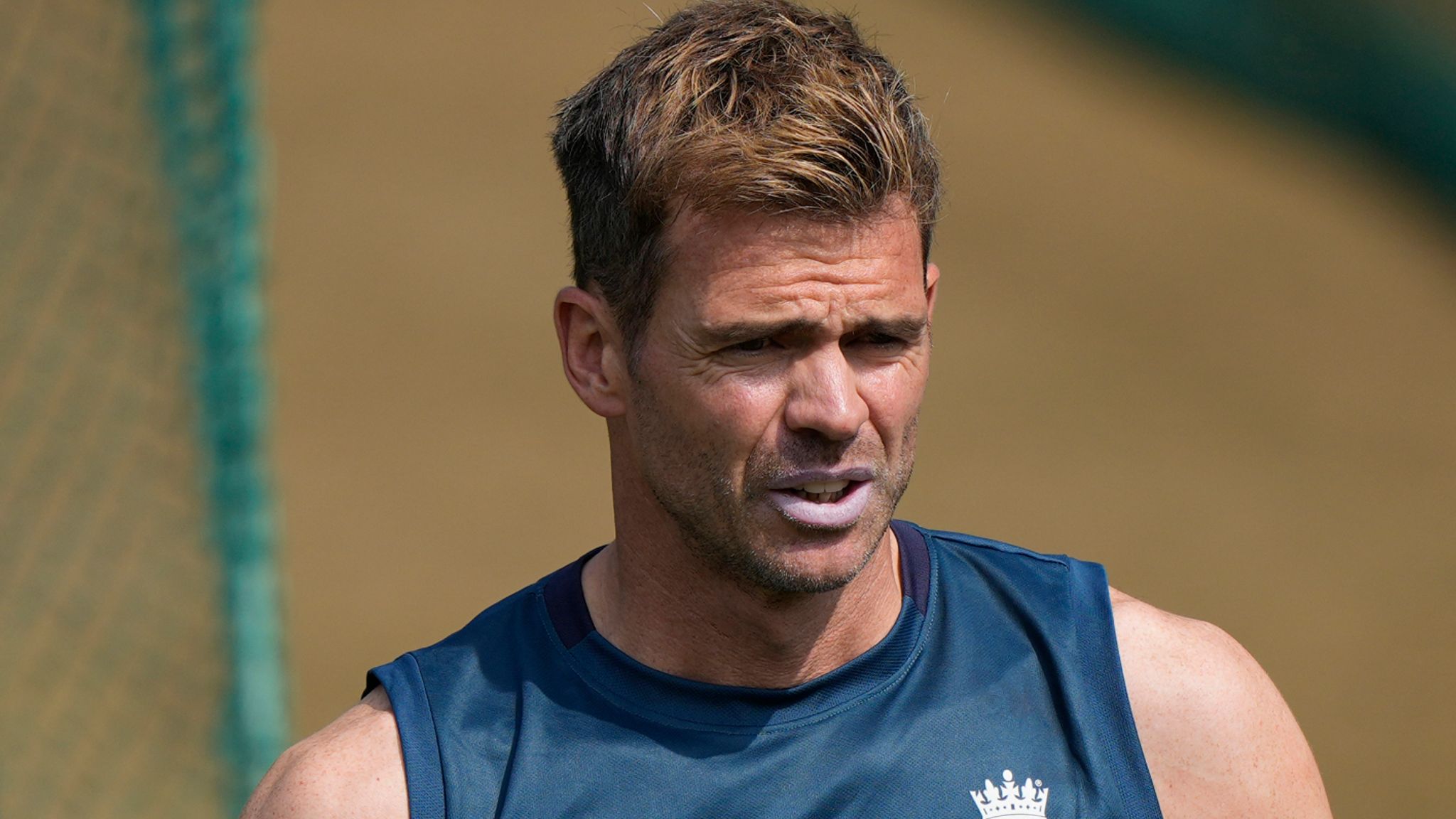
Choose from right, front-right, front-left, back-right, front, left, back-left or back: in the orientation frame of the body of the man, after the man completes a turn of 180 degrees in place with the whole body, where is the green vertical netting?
front-left

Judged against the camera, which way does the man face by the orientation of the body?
toward the camera

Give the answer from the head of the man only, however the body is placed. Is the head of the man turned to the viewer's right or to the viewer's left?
to the viewer's right
